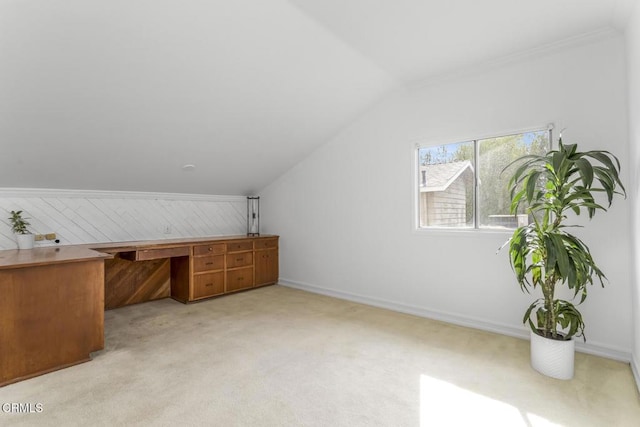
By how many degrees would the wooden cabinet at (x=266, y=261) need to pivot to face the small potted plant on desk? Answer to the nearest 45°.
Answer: approximately 90° to its right

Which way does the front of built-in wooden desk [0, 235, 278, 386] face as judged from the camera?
facing the viewer and to the right of the viewer

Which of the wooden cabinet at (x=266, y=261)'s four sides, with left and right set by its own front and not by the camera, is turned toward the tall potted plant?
front

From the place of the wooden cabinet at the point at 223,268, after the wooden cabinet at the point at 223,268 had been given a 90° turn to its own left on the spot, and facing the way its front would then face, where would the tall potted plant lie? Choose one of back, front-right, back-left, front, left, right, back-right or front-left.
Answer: right

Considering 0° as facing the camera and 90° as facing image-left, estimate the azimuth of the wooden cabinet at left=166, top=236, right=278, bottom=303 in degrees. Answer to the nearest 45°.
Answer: approximately 315°

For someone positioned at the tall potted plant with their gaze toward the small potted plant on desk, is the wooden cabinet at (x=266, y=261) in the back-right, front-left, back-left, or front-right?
front-right
